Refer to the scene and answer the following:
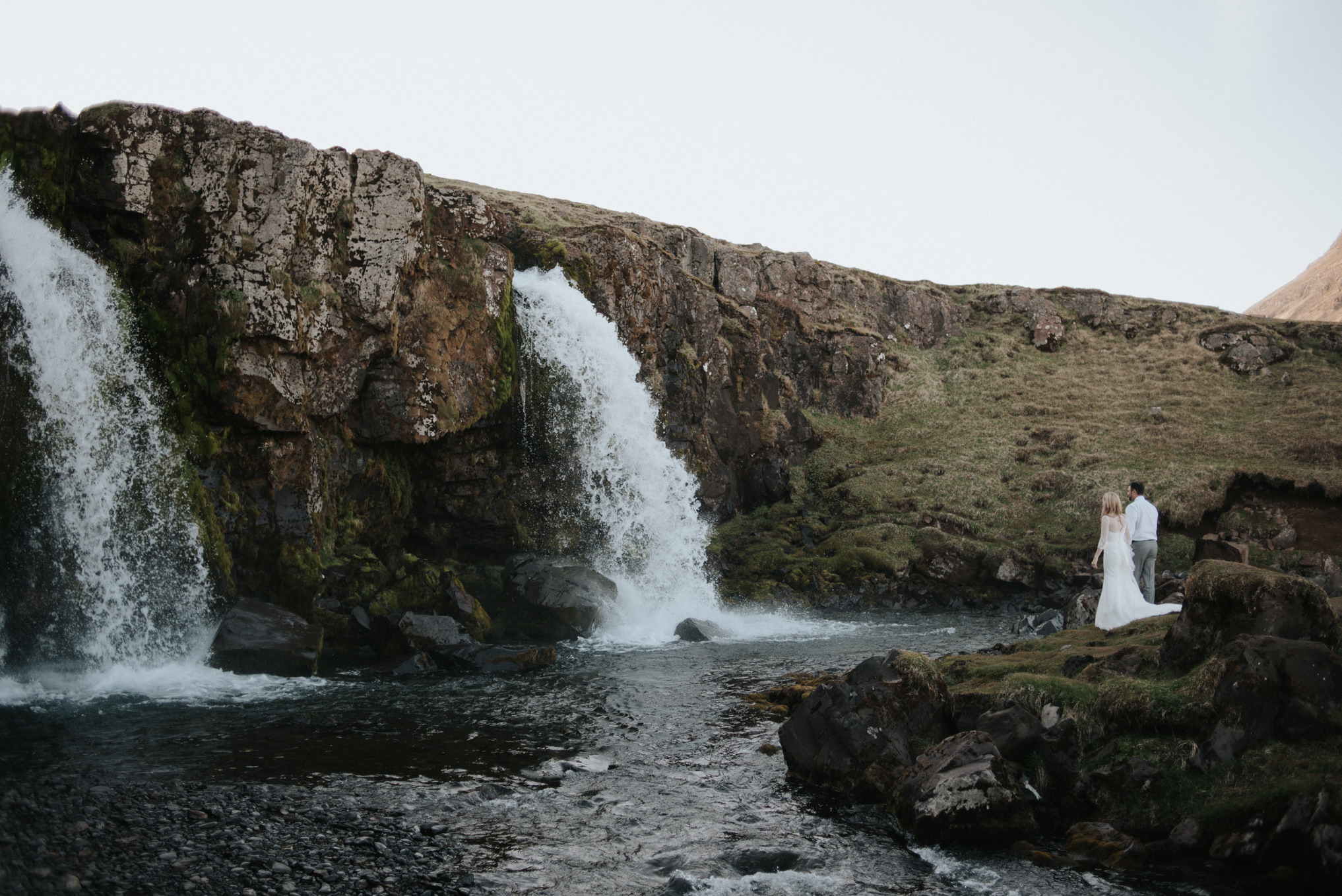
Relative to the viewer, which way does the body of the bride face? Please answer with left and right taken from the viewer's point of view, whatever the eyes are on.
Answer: facing away from the viewer and to the left of the viewer

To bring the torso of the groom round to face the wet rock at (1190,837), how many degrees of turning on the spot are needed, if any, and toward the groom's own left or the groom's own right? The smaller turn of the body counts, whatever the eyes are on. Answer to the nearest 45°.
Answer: approximately 135° to the groom's own left

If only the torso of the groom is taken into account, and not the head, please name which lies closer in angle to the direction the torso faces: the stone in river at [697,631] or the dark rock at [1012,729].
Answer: the stone in river

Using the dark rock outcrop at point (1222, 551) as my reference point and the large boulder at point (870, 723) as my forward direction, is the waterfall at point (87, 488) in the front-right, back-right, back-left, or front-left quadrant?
front-right

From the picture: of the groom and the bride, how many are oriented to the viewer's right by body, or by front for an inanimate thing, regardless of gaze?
0

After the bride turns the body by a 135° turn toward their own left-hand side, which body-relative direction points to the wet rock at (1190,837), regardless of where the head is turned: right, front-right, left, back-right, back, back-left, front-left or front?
front

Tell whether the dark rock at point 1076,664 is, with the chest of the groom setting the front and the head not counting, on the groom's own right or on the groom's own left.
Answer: on the groom's own left

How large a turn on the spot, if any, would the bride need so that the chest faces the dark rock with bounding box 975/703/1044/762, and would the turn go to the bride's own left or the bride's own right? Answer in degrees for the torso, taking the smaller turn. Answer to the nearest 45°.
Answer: approximately 135° to the bride's own left

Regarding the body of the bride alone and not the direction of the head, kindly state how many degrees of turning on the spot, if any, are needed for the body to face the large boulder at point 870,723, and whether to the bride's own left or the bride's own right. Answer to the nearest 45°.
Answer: approximately 135° to the bride's own left

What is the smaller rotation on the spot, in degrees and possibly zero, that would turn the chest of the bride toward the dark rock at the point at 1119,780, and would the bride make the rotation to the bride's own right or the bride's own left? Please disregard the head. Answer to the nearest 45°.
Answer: approximately 135° to the bride's own left

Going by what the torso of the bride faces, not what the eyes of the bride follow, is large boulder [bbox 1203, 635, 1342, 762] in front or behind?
behind

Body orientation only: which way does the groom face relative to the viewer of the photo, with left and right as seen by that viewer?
facing away from the viewer and to the left of the viewer

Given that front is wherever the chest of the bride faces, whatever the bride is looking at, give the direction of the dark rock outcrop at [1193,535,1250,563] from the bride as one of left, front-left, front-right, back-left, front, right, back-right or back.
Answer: front-right

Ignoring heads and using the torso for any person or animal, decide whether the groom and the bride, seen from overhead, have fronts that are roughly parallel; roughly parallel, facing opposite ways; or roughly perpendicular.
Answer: roughly parallel

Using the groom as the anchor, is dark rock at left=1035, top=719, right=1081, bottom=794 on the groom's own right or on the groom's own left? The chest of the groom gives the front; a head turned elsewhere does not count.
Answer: on the groom's own left
